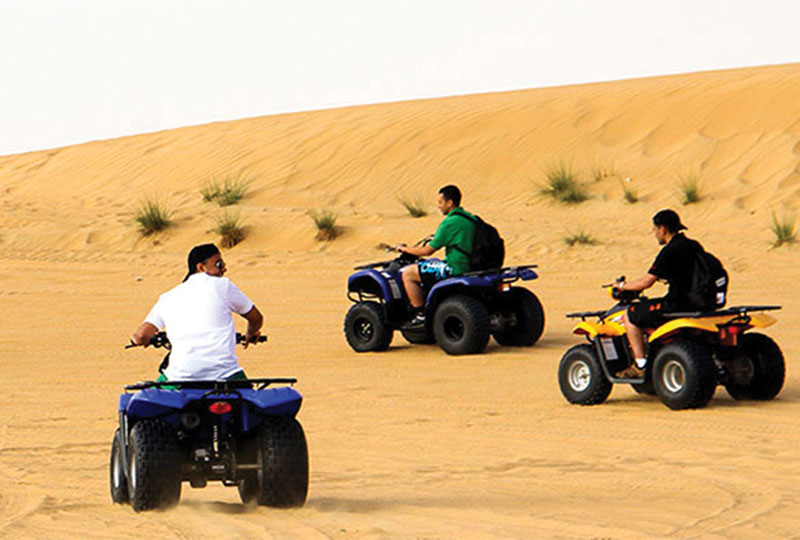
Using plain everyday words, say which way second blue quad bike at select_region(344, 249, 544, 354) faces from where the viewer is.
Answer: facing away from the viewer and to the left of the viewer

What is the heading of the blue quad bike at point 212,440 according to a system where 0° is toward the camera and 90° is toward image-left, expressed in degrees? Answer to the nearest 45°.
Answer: approximately 180°

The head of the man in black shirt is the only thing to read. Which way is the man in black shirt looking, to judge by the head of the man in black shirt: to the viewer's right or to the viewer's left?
to the viewer's left

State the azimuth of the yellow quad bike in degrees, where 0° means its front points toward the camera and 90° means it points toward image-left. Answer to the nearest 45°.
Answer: approximately 135°

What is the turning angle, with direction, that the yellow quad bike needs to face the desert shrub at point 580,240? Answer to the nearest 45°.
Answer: approximately 45° to its right

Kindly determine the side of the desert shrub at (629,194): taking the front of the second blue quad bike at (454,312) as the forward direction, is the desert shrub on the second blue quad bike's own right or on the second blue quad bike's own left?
on the second blue quad bike's own right

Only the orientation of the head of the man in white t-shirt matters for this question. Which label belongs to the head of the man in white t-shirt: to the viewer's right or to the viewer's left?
to the viewer's right
